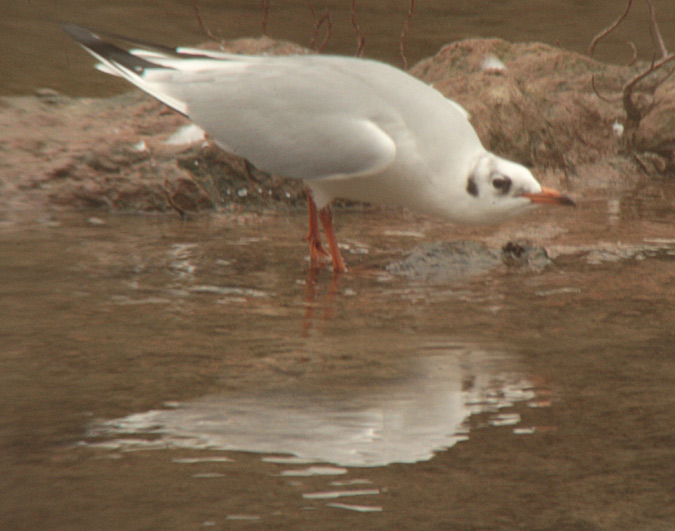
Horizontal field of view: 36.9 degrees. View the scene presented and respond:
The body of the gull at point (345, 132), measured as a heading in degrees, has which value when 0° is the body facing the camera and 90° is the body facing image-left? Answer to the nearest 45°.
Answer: approximately 270°

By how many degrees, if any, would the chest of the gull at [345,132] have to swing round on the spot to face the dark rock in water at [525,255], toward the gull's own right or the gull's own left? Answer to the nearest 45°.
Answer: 0° — it already faces it
